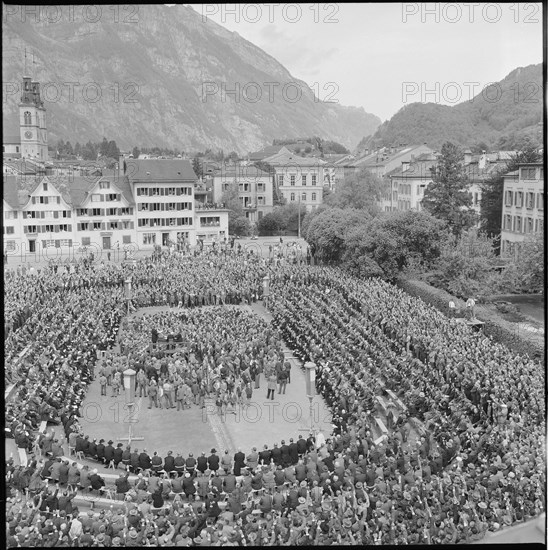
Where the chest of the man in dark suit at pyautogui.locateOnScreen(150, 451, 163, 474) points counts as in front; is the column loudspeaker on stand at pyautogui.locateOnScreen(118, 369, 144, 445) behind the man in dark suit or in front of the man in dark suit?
in front

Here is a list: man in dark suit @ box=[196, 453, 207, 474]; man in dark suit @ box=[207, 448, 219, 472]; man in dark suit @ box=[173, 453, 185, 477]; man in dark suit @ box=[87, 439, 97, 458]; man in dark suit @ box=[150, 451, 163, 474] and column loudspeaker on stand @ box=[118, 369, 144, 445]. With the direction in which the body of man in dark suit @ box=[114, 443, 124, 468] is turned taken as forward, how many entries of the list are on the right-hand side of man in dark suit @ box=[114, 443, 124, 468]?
4

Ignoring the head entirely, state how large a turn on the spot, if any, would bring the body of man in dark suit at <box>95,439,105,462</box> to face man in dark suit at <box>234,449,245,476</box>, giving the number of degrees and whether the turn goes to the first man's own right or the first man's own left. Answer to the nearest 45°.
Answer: approximately 90° to the first man's own right

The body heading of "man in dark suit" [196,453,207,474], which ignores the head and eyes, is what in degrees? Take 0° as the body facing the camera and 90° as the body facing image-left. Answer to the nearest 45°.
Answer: approximately 180°

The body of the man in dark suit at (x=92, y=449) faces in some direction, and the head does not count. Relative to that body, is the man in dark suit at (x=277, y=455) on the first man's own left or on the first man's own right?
on the first man's own right

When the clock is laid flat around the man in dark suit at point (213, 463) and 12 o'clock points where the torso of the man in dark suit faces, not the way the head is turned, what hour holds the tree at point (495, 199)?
The tree is roughly at 1 o'clock from the man in dark suit.

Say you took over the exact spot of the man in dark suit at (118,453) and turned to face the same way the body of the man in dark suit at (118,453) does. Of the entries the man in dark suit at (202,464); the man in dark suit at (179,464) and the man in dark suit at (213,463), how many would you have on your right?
3

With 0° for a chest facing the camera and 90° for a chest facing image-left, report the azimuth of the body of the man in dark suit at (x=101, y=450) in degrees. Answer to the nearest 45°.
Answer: approximately 225°

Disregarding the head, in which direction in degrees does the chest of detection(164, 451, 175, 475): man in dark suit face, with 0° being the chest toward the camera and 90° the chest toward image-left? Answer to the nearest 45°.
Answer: approximately 180°

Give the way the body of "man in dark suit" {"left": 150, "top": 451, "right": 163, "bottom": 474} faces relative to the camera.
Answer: away from the camera

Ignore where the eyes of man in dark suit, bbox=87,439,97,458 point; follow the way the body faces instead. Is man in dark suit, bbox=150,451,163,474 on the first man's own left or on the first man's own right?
on the first man's own right

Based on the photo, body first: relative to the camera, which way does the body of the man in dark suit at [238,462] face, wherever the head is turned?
away from the camera

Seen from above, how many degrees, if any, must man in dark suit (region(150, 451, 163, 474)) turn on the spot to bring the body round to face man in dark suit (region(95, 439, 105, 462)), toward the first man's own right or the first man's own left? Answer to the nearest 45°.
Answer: approximately 45° to the first man's own left
